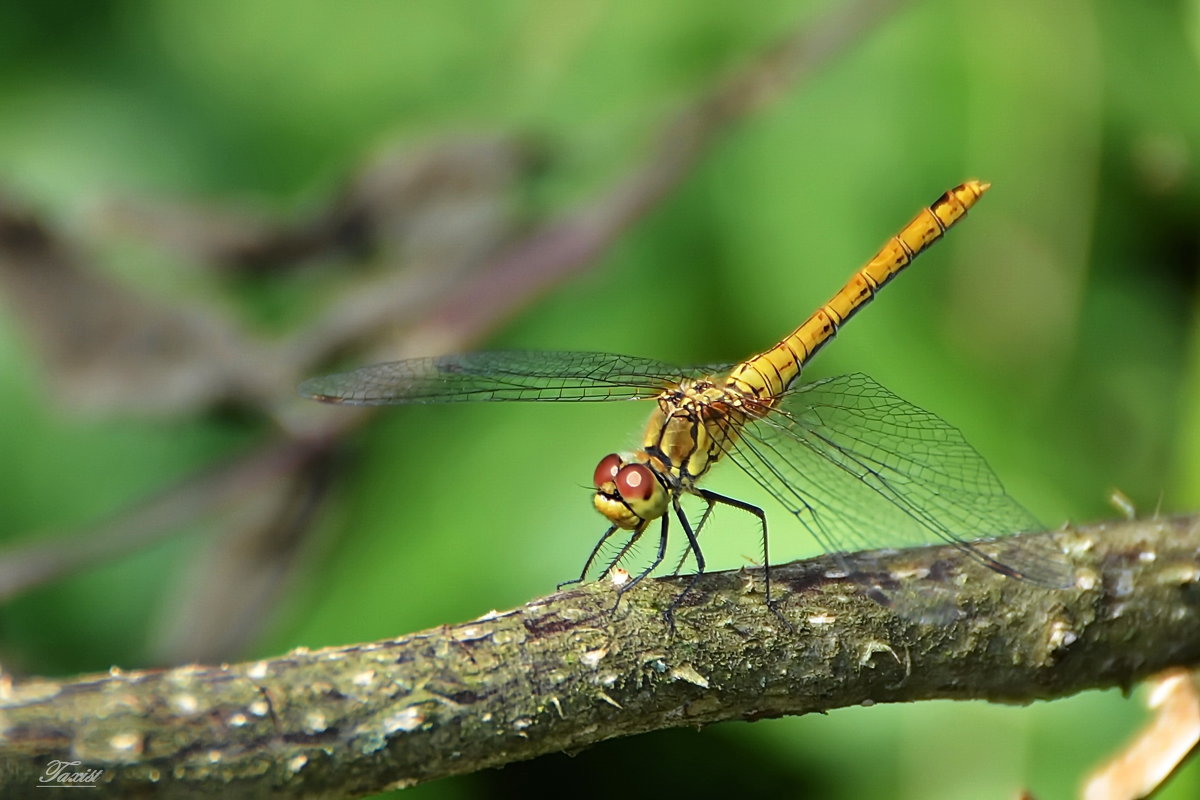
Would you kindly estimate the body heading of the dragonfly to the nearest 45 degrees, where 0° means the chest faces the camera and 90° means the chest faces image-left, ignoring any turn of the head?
approximately 45°
